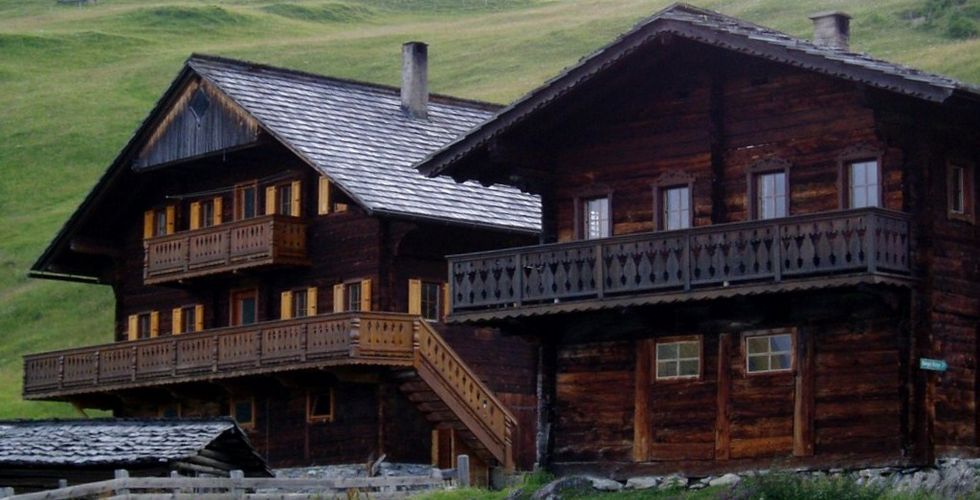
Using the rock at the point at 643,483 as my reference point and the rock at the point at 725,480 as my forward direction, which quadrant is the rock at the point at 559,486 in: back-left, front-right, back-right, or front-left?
back-right

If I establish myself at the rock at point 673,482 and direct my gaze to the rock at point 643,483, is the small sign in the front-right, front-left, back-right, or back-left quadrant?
back-right

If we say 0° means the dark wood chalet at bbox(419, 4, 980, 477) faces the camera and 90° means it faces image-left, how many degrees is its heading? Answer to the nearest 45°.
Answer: approximately 45°
